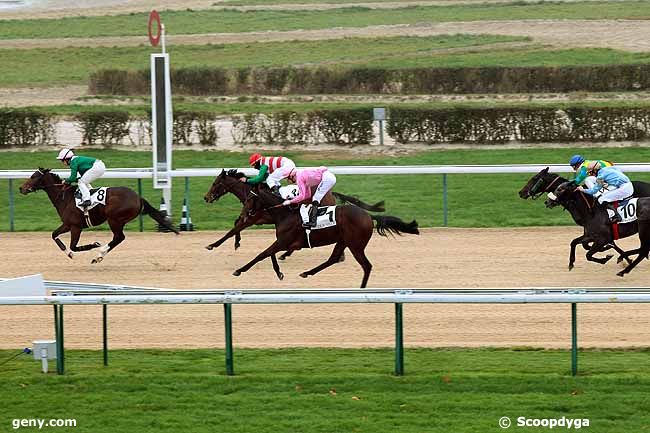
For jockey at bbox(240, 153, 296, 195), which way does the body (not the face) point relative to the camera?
to the viewer's left

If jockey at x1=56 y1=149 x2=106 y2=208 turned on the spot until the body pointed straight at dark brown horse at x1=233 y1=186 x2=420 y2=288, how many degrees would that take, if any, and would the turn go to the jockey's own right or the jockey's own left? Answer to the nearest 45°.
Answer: approximately 135° to the jockey's own left

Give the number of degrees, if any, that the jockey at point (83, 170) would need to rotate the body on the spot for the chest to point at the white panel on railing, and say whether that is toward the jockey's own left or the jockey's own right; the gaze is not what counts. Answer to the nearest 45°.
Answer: approximately 90° to the jockey's own left

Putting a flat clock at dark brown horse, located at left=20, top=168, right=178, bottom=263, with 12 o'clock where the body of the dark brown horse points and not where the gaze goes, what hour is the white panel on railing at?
The white panel on railing is roughly at 9 o'clock from the dark brown horse.

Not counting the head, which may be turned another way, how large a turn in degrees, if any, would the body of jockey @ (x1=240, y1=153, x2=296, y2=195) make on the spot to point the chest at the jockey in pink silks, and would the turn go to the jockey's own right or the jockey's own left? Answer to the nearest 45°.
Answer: approximately 135° to the jockey's own left

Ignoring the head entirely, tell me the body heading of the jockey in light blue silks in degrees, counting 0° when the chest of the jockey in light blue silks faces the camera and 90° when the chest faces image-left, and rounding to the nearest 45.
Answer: approximately 90°

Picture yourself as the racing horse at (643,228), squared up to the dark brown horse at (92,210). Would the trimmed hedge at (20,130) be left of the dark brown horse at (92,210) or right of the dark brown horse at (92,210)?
right

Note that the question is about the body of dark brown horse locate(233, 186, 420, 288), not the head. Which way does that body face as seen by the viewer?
to the viewer's left

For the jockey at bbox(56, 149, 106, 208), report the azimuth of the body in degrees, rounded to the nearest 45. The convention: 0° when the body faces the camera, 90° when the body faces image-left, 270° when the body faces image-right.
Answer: approximately 90°

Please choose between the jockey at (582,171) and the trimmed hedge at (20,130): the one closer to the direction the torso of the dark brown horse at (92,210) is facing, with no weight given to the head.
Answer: the trimmed hedge

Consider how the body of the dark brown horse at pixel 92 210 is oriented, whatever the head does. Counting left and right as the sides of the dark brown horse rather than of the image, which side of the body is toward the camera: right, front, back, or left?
left

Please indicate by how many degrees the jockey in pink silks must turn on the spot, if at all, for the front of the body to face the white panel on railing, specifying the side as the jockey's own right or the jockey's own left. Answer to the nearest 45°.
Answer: approximately 45° to the jockey's own left
